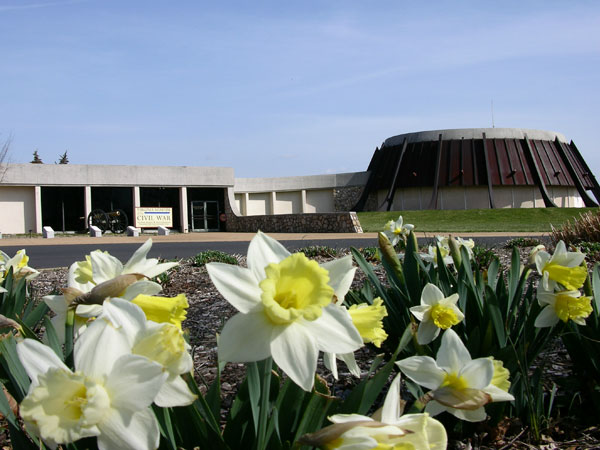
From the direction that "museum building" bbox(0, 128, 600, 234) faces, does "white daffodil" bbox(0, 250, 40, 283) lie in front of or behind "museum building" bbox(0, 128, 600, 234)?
in front

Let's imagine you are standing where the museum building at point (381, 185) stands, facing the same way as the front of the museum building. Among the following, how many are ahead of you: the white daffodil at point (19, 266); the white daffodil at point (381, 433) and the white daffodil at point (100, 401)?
3

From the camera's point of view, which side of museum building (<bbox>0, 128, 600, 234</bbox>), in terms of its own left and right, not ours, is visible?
front

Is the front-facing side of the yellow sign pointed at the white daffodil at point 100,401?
yes

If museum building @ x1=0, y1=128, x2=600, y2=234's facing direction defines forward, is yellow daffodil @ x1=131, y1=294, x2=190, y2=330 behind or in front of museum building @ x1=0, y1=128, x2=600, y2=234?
in front

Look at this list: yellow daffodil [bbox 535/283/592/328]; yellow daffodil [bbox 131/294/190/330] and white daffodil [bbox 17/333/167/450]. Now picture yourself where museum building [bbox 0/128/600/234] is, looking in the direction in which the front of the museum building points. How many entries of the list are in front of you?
3

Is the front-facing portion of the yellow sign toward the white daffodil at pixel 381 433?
yes

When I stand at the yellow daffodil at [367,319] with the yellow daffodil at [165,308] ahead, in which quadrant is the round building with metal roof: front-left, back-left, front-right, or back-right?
back-right

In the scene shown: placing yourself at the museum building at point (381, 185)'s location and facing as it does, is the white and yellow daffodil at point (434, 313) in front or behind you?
in front

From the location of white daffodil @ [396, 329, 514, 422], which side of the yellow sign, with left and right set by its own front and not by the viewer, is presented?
front

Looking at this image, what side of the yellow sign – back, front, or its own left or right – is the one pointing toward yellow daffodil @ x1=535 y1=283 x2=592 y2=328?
front
